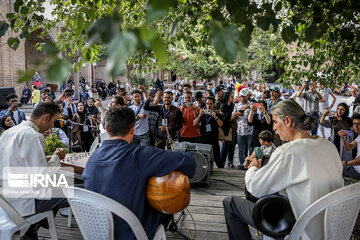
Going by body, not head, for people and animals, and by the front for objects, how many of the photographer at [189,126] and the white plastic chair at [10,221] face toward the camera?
1

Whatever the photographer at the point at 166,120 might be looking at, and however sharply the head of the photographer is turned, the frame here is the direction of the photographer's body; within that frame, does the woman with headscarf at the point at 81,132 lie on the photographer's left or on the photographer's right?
on the photographer's right

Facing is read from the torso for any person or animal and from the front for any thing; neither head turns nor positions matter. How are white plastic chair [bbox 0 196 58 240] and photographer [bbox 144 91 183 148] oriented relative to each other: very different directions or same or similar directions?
very different directions

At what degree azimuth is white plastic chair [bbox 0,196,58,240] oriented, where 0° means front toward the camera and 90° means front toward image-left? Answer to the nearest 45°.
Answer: approximately 225°

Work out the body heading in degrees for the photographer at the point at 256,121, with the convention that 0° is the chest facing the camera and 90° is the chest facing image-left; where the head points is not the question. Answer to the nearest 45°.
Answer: approximately 45°

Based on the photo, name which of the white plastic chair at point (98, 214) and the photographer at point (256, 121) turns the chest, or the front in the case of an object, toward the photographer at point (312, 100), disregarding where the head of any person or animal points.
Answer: the white plastic chair

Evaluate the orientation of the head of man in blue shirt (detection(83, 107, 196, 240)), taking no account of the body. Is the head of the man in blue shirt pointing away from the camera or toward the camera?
away from the camera

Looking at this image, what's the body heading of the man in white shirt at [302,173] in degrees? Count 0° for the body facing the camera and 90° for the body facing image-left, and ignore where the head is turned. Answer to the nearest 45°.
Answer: approximately 135°

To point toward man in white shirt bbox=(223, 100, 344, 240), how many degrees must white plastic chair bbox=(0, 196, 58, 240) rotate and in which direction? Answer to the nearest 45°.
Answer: approximately 90° to its right

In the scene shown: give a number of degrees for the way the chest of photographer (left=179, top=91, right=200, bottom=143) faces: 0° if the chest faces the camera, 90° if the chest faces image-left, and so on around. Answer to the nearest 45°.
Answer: approximately 0°

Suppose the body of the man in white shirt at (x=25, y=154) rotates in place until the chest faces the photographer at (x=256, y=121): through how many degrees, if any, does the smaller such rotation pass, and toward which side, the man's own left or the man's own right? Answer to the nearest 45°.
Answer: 0° — they already face them
